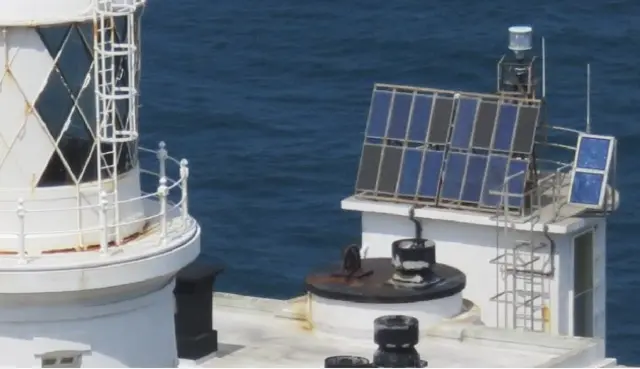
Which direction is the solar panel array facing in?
toward the camera

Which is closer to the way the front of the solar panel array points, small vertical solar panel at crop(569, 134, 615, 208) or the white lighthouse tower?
the white lighthouse tower

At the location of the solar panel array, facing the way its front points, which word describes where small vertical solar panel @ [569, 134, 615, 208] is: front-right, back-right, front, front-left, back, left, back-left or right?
left

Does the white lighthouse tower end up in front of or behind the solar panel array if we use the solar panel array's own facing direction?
in front
